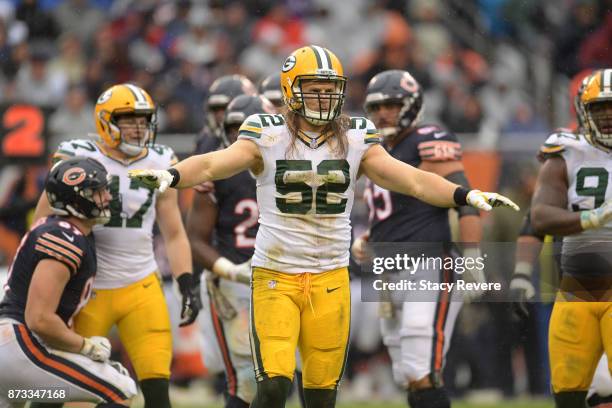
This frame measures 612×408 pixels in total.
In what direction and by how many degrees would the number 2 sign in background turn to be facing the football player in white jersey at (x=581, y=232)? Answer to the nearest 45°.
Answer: approximately 45° to its left

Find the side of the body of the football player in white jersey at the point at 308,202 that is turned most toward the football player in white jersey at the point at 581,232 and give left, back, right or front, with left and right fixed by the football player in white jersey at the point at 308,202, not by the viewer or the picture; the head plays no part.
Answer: left

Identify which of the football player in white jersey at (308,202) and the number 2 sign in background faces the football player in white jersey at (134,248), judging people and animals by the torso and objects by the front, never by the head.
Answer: the number 2 sign in background

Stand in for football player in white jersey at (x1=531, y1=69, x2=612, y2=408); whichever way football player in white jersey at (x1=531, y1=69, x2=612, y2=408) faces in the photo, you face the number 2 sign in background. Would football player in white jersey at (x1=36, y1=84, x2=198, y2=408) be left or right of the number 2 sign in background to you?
left

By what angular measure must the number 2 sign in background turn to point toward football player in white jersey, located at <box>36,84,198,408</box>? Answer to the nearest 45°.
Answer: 0° — it already faces them

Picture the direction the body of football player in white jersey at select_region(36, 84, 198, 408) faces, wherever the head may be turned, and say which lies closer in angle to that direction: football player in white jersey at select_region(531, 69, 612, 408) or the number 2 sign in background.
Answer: the football player in white jersey

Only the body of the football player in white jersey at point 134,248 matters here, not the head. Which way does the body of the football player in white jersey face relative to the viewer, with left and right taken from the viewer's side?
facing the viewer and to the right of the viewer

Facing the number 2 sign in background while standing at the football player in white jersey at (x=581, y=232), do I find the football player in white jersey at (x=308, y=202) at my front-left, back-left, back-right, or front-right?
front-left

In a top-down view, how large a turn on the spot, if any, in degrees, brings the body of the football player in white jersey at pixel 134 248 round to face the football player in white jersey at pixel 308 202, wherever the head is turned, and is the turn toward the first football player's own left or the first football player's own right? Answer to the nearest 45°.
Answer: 0° — they already face them

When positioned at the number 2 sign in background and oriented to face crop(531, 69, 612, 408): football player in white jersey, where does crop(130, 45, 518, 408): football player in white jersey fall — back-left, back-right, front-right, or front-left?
front-right

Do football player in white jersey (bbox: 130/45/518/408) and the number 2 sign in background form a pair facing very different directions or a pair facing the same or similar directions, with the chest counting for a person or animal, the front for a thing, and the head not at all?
same or similar directions

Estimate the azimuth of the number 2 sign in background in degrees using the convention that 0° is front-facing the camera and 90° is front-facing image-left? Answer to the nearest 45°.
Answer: approximately 0°

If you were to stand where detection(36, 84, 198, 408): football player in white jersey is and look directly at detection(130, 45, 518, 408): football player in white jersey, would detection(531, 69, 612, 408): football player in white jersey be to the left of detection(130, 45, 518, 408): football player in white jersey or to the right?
left

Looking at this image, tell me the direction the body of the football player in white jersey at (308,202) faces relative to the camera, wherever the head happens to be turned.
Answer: toward the camera

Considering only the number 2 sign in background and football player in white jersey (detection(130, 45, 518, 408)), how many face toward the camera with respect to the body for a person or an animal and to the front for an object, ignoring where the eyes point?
2
